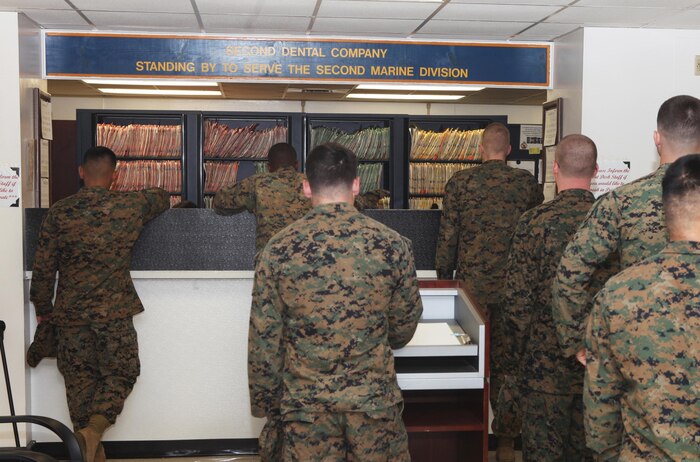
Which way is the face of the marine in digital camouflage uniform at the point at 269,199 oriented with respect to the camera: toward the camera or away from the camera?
away from the camera

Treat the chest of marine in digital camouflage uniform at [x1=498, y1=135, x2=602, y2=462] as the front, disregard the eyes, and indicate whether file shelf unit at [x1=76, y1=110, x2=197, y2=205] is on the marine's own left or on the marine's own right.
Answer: on the marine's own left

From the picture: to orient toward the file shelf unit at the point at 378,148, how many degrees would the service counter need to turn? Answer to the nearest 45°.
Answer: approximately 135° to its left

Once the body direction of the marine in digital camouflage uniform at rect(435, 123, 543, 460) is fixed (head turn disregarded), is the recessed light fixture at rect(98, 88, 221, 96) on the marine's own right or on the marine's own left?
on the marine's own left

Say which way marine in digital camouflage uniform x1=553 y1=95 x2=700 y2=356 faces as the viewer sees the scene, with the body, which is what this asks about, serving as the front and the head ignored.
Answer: away from the camera

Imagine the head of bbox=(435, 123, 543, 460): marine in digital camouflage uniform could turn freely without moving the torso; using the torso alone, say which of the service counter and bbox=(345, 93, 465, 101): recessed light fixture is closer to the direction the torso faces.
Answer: the recessed light fixture

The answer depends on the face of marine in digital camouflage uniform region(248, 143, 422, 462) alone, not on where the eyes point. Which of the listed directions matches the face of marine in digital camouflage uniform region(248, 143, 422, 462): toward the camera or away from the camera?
away from the camera

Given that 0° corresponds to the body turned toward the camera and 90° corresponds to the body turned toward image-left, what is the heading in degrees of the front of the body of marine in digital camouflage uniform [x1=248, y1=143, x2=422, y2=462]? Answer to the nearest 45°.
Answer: approximately 180°

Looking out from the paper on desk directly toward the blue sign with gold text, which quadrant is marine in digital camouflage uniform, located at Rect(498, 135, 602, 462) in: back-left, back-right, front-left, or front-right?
back-right

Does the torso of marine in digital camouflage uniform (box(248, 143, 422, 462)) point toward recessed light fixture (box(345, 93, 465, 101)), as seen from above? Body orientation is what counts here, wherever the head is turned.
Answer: yes
